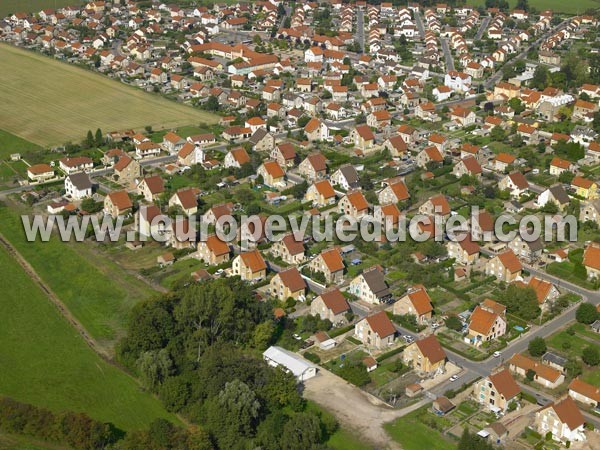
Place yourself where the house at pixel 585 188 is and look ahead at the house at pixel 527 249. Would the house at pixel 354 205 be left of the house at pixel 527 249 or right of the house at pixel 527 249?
right

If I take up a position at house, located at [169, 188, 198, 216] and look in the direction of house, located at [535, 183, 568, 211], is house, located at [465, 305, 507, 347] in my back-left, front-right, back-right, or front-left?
front-right

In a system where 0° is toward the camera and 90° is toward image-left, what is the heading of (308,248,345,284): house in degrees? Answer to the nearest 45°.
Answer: approximately 45°

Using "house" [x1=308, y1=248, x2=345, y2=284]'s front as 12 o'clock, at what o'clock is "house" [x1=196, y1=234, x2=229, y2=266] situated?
"house" [x1=196, y1=234, x2=229, y2=266] is roughly at 2 o'clock from "house" [x1=308, y1=248, x2=345, y2=284].

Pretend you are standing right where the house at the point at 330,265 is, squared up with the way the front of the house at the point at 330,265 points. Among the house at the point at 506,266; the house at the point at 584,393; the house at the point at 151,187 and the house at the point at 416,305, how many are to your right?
1

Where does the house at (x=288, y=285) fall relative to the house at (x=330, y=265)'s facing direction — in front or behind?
in front

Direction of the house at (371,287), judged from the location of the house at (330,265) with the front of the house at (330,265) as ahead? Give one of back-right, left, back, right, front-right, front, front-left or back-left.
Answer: left

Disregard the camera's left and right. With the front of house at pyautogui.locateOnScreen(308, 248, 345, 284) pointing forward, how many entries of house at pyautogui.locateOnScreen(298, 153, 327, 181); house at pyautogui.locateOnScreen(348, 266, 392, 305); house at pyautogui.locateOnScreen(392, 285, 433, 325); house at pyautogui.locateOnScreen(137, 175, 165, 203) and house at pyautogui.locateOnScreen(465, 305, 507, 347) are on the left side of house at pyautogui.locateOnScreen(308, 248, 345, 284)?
3

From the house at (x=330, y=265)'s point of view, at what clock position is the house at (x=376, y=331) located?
the house at (x=376, y=331) is roughly at 10 o'clock from the house at (x=330, y=265).

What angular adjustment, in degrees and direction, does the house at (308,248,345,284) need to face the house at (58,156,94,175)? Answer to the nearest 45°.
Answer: approximately 90° to its right

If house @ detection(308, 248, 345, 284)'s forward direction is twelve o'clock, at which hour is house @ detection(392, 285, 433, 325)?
house @ detection(392, 285, 433, 325) is roughly at 9 o'clock from house @ detection(308, 248, 345, 284).

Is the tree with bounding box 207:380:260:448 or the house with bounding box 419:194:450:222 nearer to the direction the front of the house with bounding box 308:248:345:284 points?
the tree

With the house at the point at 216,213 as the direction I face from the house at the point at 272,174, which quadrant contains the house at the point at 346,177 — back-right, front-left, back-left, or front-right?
back-left

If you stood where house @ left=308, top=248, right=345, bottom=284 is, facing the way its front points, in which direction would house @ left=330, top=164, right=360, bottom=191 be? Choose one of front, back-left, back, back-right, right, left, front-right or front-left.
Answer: back-right

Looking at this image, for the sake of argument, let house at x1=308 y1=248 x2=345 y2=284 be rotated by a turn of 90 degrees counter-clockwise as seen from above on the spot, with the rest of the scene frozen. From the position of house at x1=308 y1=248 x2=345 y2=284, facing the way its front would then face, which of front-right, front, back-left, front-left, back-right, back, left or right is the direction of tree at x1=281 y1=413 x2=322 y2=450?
front-right

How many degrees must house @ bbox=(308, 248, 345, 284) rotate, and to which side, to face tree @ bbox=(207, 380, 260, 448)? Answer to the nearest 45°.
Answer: approximately 45° to its left
